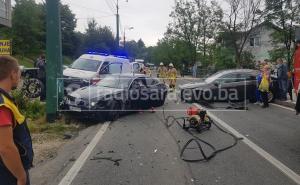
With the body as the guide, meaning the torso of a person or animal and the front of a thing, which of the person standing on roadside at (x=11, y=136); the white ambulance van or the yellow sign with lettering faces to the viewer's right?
the person standing on roadside

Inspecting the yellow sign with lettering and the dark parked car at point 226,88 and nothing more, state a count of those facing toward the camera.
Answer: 1

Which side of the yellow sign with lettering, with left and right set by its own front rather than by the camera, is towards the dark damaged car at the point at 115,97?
left

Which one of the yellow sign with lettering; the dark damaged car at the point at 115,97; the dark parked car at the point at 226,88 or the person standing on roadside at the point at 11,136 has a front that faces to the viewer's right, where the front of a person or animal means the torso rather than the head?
the person standing on roadside

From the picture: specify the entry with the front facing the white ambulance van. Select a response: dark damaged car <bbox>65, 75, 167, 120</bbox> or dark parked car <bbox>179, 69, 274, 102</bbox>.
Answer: dark parked car <bbox>179, 69, 274, 102</bbox>

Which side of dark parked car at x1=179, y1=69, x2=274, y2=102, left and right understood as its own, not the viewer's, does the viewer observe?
left

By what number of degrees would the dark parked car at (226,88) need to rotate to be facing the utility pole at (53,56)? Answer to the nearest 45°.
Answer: approximately 45° to its left

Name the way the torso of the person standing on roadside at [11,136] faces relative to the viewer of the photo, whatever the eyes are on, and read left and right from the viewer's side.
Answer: facing to the right of the viewer

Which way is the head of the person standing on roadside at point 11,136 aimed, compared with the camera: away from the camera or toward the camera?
away from the camera

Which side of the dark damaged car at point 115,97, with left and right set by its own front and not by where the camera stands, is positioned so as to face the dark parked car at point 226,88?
back

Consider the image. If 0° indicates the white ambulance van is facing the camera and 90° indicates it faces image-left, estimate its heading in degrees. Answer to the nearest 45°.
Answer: approximately 45°

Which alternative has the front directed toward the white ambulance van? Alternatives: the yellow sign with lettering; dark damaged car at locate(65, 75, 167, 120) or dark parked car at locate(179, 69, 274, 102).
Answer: dark parked car at locate(179, 69, 274, 102)

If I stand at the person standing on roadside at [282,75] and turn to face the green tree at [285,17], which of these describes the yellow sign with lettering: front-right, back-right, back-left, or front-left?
back-left
